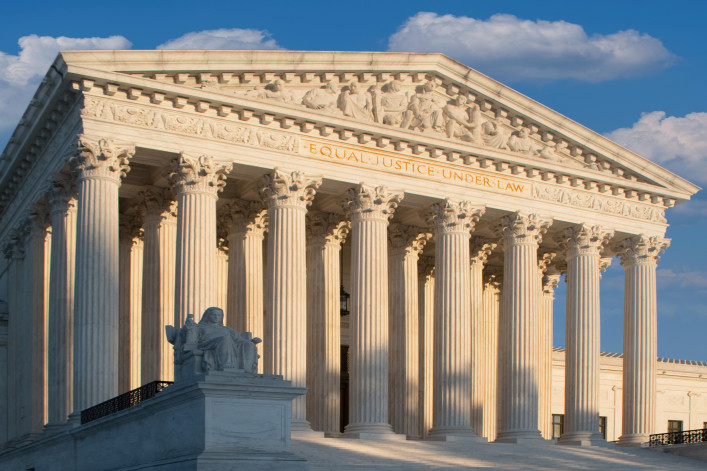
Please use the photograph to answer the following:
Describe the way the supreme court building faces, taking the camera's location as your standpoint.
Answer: facing the viewer and to the right of the viewer

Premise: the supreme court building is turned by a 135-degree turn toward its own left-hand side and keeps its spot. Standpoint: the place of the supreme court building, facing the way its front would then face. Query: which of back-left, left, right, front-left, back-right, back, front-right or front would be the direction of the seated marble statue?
back
